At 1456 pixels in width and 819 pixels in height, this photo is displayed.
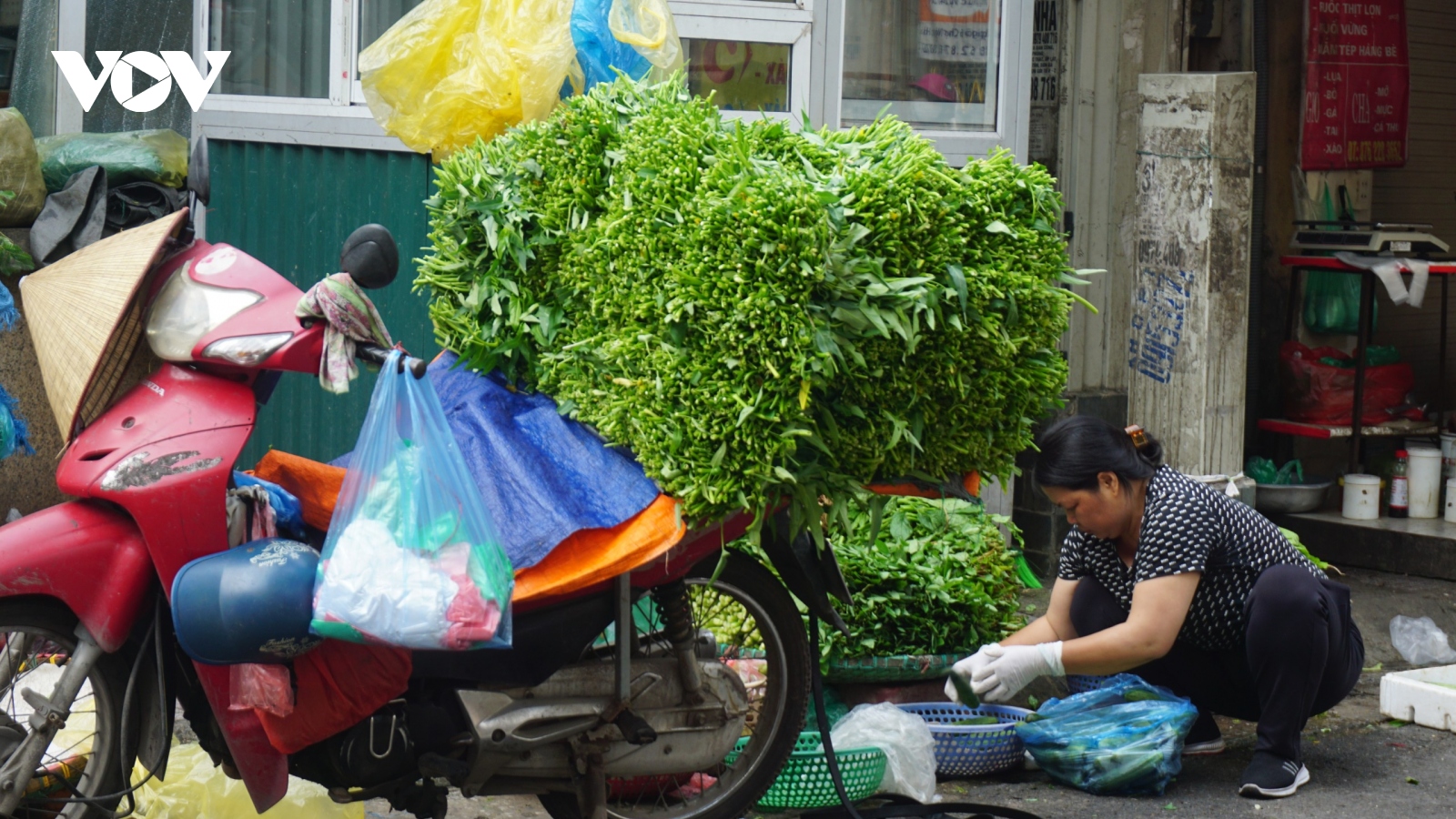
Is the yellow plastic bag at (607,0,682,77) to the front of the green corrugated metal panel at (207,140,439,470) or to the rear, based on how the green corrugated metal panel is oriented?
to the front

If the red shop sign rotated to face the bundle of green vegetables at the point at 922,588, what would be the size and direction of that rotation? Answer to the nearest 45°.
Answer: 0° — it already faces it

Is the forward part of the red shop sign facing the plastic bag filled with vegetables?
yes

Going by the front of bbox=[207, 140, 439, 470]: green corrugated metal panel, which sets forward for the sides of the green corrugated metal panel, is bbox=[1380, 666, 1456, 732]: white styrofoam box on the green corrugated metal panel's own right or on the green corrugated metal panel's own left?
on the green corrugated metal panel's own left

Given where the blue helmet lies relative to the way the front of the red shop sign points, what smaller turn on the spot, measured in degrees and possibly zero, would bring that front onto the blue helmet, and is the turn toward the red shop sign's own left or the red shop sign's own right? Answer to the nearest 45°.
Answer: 0° — it already faces it

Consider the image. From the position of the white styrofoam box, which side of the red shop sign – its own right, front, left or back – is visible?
front

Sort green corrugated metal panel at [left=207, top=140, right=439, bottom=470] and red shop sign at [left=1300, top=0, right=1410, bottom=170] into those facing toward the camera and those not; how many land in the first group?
2

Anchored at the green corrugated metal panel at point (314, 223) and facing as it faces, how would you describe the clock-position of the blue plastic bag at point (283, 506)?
The blue plastic bag is roughly at 12 o'clock from the green corrugated metal panel.

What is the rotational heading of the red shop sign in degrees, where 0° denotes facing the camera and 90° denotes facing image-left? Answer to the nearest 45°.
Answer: approximately 0°

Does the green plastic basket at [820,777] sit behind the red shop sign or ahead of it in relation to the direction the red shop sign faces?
ahead
